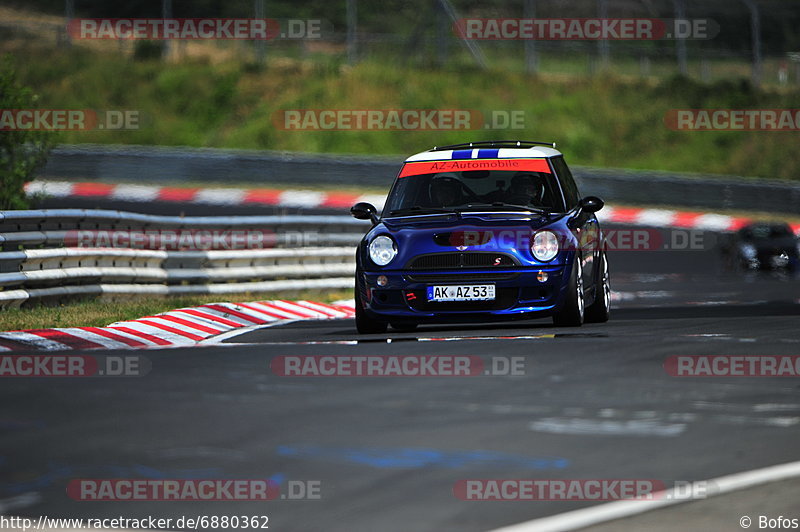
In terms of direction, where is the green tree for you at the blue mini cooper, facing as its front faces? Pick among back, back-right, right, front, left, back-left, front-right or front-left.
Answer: back-right

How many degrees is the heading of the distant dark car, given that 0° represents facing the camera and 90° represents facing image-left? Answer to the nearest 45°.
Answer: approximately 45°

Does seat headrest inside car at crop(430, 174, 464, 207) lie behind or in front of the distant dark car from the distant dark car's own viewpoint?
in front

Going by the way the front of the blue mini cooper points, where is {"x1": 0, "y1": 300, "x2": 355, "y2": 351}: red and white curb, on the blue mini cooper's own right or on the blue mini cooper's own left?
on the blue mini cooper's own right

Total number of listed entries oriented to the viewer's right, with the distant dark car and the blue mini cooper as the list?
0

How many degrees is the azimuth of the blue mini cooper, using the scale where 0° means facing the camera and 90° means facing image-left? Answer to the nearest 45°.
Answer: approximately 0°

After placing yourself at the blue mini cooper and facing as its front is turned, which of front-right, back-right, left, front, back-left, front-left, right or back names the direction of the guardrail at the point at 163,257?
back-right
